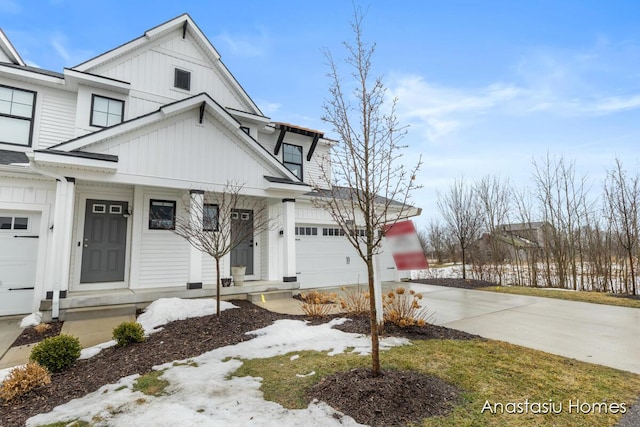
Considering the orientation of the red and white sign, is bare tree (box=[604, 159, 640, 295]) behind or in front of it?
behind

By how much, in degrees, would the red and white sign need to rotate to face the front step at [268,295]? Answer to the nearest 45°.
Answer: approximately 135° to its right

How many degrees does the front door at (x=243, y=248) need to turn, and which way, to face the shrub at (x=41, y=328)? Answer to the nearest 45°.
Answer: approximately 45° to its right

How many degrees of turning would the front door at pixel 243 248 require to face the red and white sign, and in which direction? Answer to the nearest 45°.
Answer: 0° — it already faces it

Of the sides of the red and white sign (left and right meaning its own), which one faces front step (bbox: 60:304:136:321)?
right

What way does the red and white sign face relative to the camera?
toward the camera

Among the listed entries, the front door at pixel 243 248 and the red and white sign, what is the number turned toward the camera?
2

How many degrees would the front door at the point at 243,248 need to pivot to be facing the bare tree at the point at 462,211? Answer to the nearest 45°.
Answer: approximately 90° to its left

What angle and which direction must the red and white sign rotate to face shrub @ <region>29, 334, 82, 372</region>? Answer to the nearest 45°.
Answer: approximately 90° to its right

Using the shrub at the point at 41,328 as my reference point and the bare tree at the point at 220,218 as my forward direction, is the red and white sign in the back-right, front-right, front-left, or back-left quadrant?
front-right

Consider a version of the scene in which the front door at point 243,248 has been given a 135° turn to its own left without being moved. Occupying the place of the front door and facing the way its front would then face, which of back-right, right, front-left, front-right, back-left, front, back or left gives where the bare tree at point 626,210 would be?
front-right
